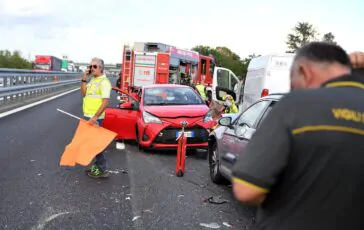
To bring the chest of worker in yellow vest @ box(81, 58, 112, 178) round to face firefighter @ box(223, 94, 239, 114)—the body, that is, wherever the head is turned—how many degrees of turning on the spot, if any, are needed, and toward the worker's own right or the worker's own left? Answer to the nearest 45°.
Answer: approximately 180°

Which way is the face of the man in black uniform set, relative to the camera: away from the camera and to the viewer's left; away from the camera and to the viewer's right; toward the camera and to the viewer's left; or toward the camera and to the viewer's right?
away from the camera and to the viewer's left

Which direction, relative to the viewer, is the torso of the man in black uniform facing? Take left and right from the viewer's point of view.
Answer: facing away from the viewer and to the left of the viewer

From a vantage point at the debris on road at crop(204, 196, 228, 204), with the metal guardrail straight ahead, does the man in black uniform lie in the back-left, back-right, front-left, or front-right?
back-left

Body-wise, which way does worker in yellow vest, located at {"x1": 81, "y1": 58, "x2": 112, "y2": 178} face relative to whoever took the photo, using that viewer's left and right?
facing the viewer and to the left of the viewer

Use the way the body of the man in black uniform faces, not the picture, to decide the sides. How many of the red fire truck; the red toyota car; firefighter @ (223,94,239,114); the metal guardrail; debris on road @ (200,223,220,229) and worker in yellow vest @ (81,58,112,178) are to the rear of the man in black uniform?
0

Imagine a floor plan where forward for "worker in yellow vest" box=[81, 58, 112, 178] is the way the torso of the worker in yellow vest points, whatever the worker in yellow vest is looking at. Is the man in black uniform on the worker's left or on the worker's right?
on the worker's left

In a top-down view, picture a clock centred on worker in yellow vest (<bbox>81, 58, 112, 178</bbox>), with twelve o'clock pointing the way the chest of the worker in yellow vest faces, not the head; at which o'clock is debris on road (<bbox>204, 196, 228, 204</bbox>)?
The debris on road is roughly at 9 o'clock from the worker in yellow vest.
